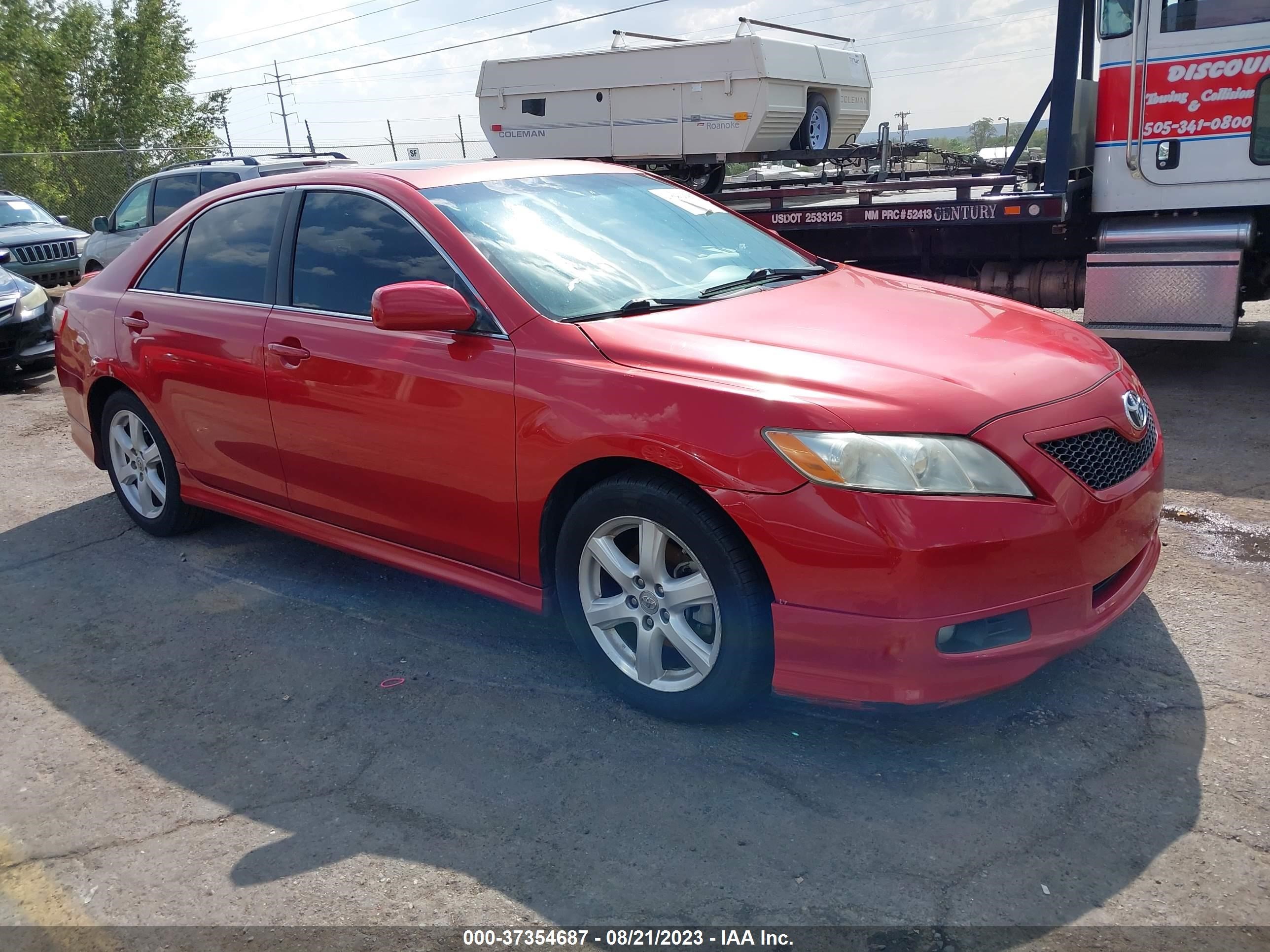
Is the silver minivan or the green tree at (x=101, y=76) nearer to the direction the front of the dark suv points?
the silver minivan

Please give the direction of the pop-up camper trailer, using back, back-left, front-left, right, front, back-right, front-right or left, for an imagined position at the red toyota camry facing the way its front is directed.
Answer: back-left

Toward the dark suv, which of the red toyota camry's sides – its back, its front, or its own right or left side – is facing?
back

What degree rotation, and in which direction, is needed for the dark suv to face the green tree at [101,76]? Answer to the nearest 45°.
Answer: approximately 135° to its left

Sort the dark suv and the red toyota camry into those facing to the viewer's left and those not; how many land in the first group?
0

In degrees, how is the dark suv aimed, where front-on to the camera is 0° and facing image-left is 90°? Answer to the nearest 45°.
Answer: approximately 315°

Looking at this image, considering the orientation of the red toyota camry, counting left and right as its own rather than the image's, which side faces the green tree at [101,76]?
back

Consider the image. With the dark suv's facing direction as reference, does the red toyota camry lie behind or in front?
in front
